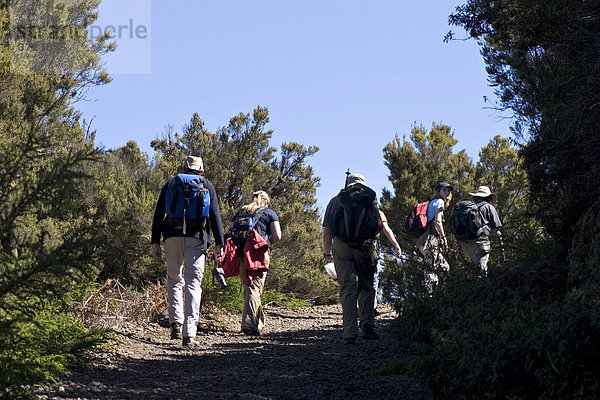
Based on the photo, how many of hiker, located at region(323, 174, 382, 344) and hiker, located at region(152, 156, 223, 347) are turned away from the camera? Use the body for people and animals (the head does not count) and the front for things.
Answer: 2

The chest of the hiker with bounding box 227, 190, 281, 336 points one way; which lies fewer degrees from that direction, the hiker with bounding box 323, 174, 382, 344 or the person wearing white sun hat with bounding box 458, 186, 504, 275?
the person wearing white sun hat

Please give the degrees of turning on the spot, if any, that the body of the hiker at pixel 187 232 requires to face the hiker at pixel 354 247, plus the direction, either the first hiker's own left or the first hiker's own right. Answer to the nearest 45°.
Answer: approximately 90° to the first hiker's own right

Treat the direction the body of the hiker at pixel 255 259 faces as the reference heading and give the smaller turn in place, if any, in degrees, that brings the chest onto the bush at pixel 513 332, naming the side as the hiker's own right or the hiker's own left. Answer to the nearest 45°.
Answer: approximately 135° to the hiker's own right

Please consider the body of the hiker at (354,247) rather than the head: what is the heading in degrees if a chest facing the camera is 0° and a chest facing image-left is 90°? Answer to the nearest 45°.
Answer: approximately 180°

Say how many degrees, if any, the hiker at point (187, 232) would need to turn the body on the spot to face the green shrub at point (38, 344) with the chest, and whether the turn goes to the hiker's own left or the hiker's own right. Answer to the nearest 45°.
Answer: approximately 180°

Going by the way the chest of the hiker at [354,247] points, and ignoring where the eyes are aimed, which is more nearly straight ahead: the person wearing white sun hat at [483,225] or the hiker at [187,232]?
the person wearing white sun hat

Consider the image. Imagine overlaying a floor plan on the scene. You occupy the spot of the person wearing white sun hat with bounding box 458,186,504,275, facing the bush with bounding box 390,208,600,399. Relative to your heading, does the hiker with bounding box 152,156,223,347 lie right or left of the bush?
right

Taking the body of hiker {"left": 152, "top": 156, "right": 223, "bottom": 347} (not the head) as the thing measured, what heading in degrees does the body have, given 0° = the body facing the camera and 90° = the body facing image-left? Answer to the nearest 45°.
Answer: approximately 180°

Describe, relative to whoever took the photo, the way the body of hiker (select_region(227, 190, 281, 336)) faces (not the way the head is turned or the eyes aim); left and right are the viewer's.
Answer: facing away from the viewer and to the right of the viewer
